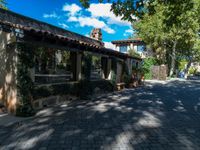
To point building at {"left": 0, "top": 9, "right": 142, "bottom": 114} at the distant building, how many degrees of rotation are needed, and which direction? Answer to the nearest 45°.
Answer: approximately 90° to its left

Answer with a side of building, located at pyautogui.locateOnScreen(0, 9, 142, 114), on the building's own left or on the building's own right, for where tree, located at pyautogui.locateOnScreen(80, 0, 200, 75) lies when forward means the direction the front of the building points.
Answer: on the building's own left

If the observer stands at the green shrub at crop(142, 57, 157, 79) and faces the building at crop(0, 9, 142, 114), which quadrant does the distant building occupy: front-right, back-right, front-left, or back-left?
back-right

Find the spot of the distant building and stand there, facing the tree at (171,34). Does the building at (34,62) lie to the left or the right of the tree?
right

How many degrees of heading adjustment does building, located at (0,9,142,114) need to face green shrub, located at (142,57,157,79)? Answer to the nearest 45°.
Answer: approximately 90° to its left

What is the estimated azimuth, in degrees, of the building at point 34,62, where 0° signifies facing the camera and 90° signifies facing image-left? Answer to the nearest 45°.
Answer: approximately 315°
